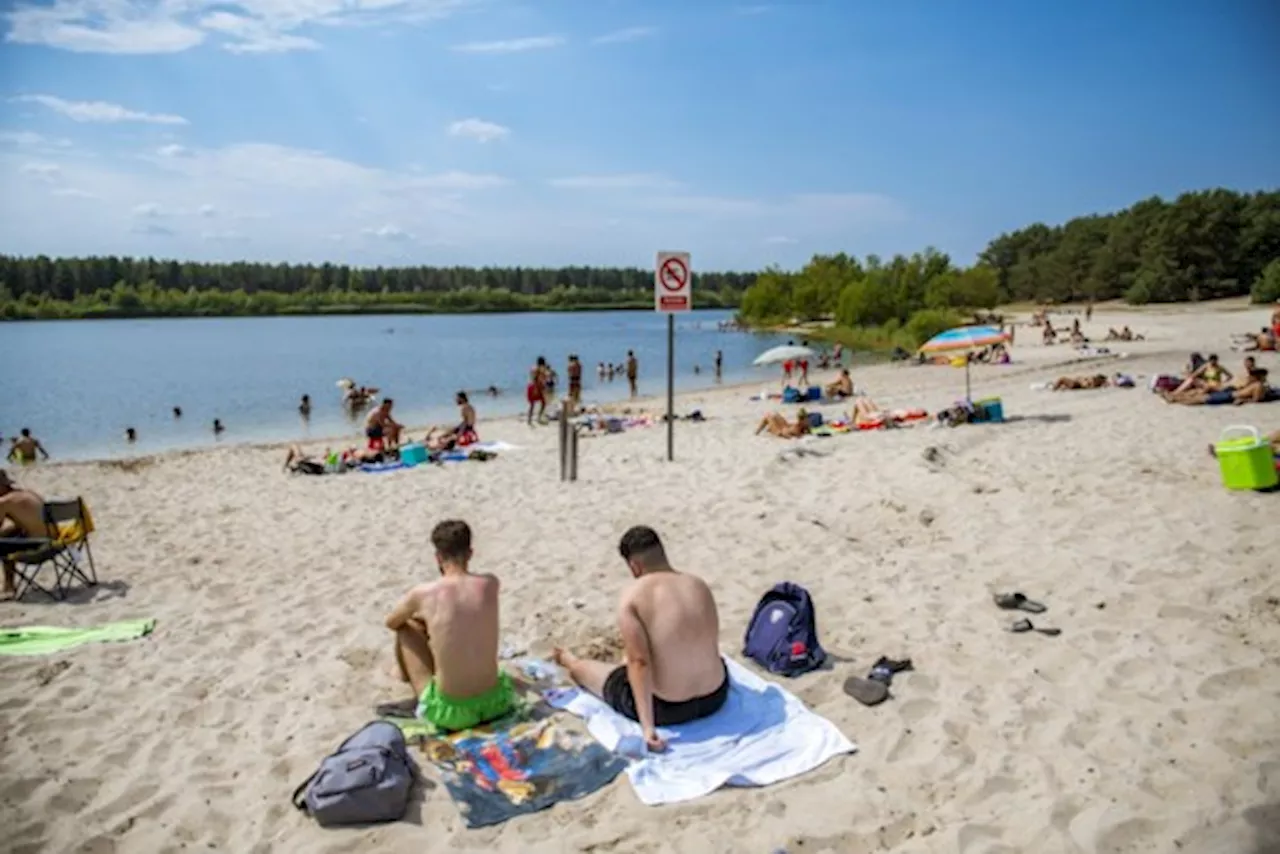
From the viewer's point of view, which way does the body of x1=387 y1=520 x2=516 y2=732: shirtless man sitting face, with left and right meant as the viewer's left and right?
facing away from the viewer and to the left of the viewer

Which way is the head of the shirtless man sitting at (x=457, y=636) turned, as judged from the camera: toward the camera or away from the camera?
away from the camera

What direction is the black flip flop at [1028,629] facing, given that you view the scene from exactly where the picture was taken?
facing to the left of the viewer

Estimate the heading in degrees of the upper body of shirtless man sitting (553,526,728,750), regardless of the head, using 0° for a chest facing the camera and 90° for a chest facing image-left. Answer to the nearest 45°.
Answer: approximately 135°

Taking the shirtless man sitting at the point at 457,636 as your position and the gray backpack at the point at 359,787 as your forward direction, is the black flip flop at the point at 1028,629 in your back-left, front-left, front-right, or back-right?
back-left

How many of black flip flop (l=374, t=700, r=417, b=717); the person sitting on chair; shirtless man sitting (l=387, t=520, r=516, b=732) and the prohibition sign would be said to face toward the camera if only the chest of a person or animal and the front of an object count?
1

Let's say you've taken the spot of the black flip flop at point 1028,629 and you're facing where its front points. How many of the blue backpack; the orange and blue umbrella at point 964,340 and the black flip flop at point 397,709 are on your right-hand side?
1

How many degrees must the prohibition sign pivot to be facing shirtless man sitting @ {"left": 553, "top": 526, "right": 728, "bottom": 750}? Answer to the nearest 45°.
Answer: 0° — it already faces them

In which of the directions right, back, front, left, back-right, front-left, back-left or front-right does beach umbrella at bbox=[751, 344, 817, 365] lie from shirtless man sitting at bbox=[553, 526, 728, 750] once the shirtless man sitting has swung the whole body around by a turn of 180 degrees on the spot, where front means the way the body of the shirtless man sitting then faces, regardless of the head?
back-left
